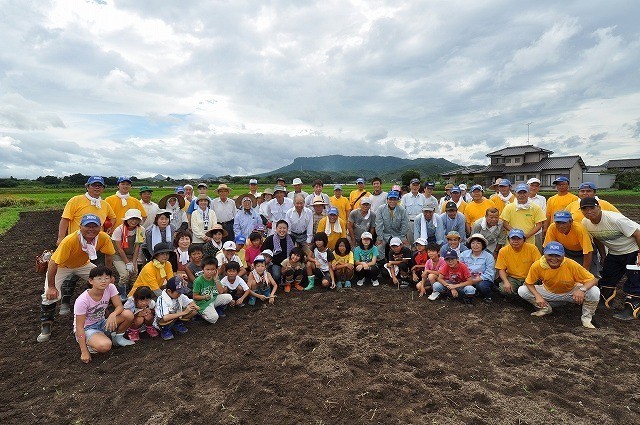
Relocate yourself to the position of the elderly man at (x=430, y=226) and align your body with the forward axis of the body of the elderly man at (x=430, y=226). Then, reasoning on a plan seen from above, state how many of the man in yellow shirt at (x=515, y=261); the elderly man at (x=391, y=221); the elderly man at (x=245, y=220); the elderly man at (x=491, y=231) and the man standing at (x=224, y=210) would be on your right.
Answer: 3

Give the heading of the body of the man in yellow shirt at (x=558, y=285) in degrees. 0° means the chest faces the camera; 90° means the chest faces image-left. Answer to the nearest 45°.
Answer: approximately 0°

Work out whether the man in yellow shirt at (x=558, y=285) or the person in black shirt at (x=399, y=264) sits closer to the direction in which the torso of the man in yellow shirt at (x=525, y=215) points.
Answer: the man in yellow shirt

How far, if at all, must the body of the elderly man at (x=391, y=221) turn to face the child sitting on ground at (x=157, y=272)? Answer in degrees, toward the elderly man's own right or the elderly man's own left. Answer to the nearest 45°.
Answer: approximately 45° to the elderly man's own right

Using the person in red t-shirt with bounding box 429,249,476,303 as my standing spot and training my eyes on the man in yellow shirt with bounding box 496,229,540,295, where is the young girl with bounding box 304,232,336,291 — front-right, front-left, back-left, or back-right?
back-left

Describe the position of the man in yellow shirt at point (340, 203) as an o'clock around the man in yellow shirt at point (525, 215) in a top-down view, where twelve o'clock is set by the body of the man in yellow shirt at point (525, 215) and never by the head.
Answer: the man in yellow shirt at point (340, 203) is roughly at 3 o'clock from the man in yellow shirt at point (525, 215).

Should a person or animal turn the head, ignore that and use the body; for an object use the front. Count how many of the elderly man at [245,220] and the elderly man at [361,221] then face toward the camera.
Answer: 2

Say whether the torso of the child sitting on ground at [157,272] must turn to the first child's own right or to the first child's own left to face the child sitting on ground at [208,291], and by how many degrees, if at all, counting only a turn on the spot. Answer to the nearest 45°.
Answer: approximately 45° to the first child's own left

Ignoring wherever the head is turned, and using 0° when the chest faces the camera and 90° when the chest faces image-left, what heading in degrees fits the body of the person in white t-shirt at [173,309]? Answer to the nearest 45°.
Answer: approximately 315°

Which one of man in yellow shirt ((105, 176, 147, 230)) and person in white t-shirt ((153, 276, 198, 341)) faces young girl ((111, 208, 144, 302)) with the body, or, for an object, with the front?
the man in yellow shirt

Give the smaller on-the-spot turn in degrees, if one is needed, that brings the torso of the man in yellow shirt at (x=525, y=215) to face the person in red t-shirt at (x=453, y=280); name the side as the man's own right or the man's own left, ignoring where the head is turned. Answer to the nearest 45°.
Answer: approximately 45° to the man's own right
